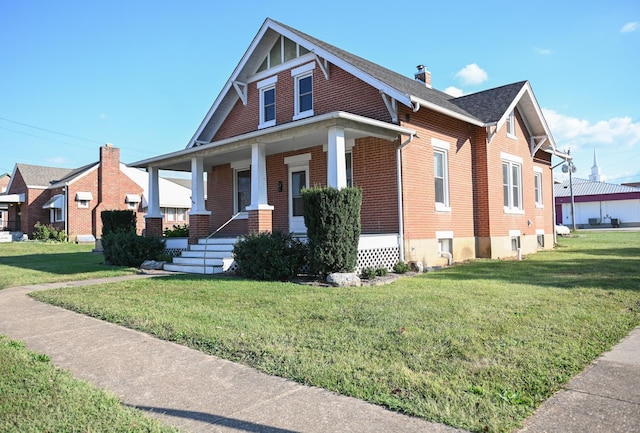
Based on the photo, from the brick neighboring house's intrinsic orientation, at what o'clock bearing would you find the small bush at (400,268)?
The small bush is roughly at 10 o'clock from the brick neighboring house.

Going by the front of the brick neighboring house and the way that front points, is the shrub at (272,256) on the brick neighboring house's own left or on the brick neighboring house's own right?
on the brick neighboring house's own left

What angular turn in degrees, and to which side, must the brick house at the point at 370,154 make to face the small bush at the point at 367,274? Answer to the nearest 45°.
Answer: approximately 45° to its left

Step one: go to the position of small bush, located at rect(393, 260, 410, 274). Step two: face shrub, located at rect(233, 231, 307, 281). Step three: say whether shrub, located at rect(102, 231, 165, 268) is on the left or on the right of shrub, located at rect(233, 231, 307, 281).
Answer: right

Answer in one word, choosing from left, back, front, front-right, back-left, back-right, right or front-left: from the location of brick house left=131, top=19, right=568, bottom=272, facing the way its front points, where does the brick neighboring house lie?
right

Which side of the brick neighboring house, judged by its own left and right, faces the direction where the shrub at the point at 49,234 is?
front

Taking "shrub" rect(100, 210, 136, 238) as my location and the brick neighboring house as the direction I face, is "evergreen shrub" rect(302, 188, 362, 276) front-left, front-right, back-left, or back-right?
back-right

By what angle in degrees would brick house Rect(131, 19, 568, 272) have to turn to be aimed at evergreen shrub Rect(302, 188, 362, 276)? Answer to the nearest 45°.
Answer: approximately 45° to its left

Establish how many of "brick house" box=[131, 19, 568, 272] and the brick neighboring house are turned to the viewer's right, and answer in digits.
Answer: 0

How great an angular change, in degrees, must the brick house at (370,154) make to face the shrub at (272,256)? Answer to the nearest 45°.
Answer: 0° — it already faces it

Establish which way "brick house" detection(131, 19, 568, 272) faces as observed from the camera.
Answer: facing the viewer and to the left of the viewer
